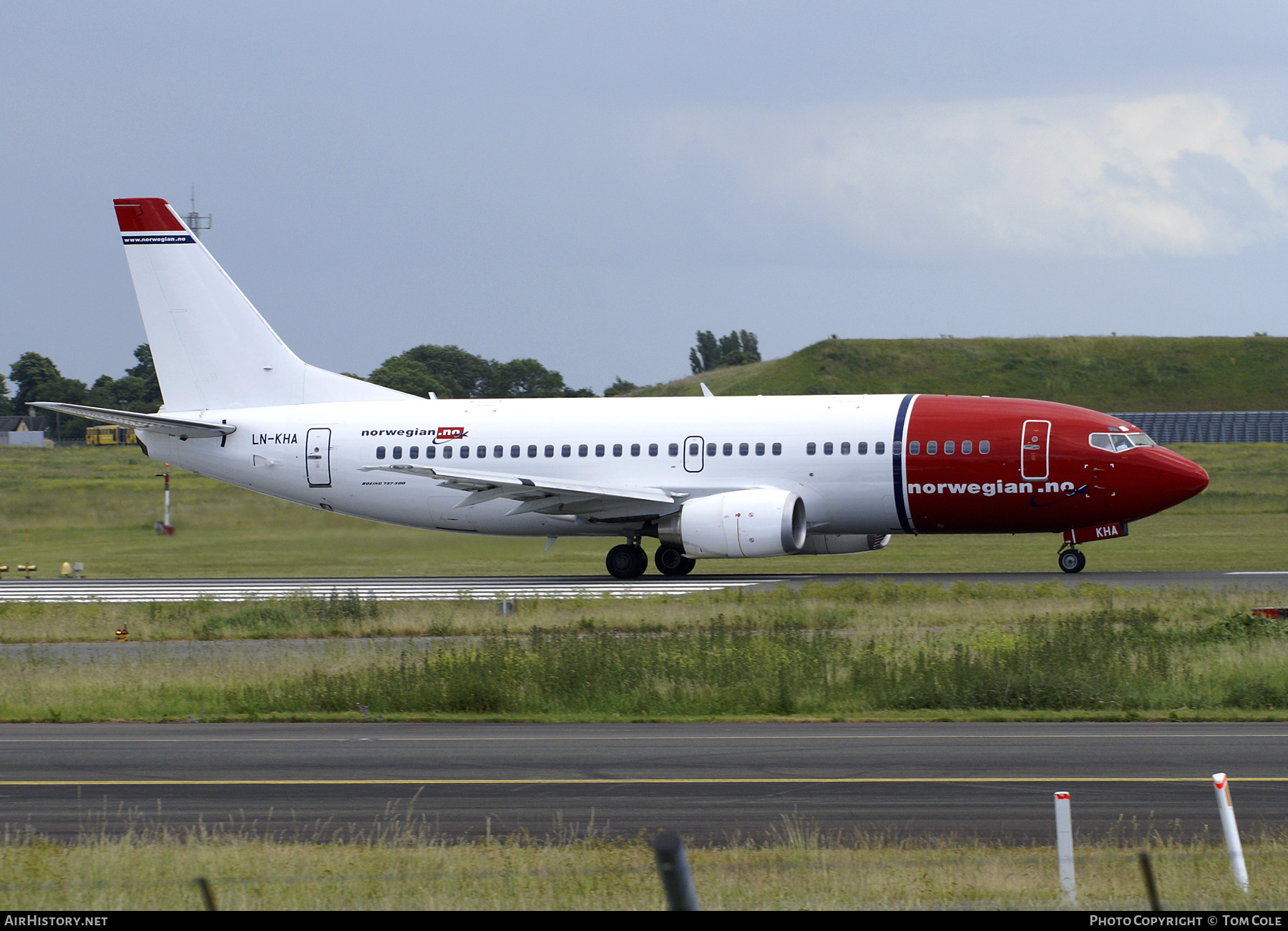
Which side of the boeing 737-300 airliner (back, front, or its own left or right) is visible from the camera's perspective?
right

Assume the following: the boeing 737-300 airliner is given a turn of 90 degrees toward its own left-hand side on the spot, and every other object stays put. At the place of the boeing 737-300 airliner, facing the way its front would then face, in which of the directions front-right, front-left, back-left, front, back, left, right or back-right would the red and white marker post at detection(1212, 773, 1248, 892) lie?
back

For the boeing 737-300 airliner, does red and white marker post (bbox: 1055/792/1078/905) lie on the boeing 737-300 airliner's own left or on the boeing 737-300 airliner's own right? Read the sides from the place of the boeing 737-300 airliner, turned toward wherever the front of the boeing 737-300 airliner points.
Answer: on the boeing 737-300 airliner's own right
